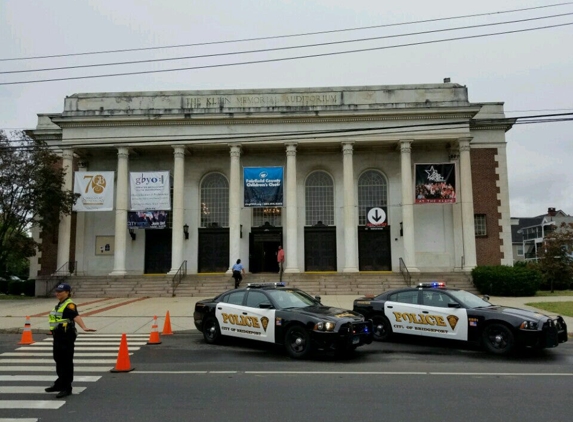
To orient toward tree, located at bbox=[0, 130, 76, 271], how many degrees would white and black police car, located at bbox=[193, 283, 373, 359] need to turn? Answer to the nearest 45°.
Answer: approximately 180°

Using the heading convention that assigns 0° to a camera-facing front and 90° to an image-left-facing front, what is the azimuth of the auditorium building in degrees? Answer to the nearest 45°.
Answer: approximately 0°

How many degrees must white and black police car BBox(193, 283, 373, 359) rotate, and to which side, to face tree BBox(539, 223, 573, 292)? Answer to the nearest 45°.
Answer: approximately 90° to its left

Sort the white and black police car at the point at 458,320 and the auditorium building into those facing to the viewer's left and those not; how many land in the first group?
0

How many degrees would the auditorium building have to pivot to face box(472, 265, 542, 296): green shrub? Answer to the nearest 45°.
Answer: approximately 45° to its left

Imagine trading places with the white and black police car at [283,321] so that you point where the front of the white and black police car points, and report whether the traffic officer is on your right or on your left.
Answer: on your right

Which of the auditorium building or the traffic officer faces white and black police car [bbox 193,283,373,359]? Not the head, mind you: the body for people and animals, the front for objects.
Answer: the auditorium building

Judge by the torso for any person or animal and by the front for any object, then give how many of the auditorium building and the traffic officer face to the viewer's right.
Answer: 0

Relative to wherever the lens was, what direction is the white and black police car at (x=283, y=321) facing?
facing the viewer and to the right of the viewer

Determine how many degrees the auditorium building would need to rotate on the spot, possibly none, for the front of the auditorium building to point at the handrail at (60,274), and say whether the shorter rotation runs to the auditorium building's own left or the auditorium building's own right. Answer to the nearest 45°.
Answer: approximately 90° to the auditorium building's own right
